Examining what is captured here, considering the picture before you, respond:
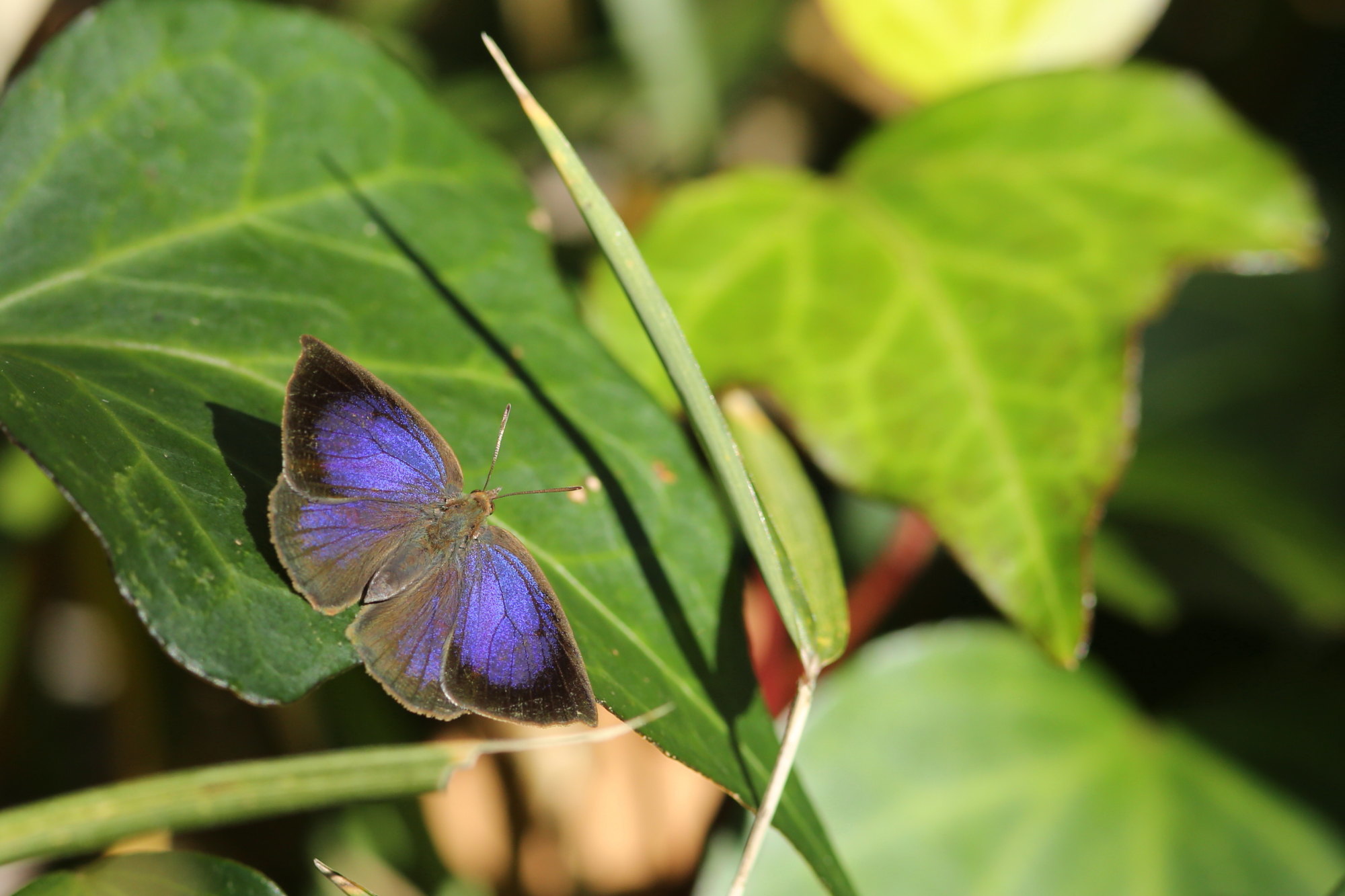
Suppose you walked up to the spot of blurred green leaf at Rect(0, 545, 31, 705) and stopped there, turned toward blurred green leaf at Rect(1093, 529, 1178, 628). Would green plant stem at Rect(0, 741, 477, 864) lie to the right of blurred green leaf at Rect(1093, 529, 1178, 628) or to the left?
right

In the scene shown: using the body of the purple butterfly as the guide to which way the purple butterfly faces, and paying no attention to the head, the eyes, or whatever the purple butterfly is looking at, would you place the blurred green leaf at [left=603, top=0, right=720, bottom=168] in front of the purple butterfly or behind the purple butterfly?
in front

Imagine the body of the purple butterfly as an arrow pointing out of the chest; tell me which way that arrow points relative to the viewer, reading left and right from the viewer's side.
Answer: facing away from the viewer and to the right of the viewer
